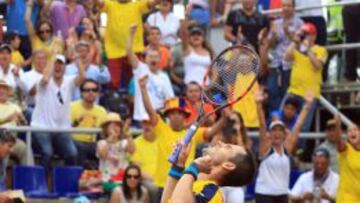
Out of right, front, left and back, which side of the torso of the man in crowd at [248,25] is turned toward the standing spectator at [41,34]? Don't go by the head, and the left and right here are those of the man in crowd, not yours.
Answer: right

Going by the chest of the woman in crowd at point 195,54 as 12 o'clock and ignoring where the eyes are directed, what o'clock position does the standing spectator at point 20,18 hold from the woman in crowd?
The standing spectator is roughly at 3 o'clock from the woman in crowd.

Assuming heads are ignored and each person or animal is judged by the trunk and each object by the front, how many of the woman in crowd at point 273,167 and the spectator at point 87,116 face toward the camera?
2

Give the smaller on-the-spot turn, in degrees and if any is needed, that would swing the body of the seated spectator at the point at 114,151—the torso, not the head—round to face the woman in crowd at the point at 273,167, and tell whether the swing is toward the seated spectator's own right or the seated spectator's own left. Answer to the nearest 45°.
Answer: approximately 90° to the seated spectator's own left

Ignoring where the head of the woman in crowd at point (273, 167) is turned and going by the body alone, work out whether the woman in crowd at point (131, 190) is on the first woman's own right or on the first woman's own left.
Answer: on the first woman's own right
